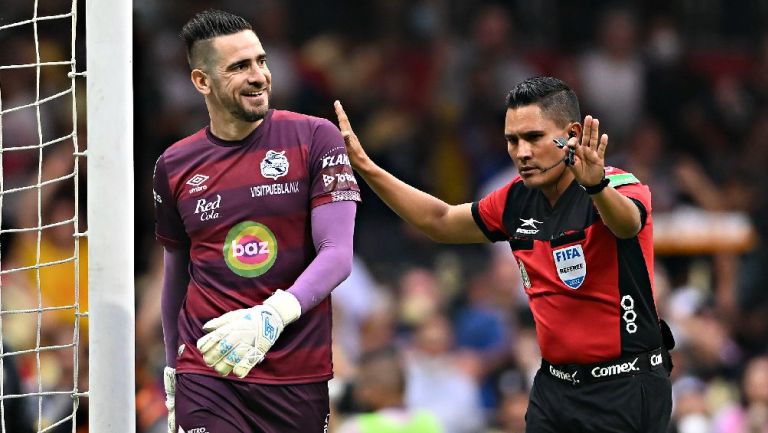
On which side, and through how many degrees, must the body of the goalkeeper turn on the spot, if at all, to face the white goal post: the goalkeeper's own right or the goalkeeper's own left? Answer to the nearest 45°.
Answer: approximately 90° to the goalkeeper's own right

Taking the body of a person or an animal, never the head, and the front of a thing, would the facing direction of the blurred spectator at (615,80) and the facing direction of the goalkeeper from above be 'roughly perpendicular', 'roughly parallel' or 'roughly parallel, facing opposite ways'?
roughly parallel

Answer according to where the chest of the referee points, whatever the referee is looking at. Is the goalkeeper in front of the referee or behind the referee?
in front

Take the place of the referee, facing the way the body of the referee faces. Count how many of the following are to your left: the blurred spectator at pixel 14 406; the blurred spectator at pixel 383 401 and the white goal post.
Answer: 0

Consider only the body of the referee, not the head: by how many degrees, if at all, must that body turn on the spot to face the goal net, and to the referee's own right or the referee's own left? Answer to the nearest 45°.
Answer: approximately 90° to the referee's own right

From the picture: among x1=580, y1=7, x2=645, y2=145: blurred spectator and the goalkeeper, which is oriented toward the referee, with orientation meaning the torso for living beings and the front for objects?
the blurred spectator

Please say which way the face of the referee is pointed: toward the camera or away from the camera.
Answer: toward the camera

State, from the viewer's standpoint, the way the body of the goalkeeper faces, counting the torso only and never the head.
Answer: toward the camera

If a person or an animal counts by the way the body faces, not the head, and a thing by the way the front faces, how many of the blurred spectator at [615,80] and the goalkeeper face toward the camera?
2

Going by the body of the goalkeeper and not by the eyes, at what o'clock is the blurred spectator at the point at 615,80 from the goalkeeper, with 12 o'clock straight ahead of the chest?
The blurred spectator is roughly at 7 o'clock from the goalkeeper.

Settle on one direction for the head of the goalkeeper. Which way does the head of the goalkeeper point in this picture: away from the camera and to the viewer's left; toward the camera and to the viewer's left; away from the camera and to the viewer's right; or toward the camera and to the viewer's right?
toward the camera and to the viewer's right

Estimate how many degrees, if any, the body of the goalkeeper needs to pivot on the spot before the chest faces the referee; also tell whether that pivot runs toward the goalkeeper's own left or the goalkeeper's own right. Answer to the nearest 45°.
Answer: approximately 90° to the goalkeeper's own left

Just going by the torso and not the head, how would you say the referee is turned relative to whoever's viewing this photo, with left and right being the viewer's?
facing the viewer and to the left of the viewer
